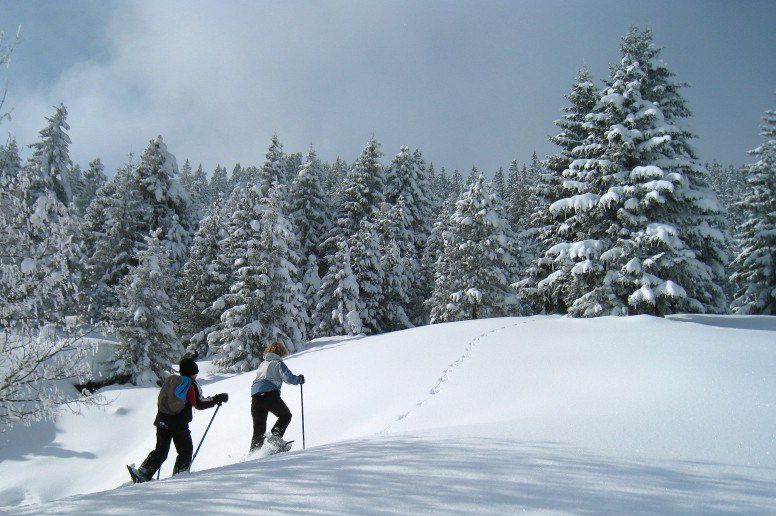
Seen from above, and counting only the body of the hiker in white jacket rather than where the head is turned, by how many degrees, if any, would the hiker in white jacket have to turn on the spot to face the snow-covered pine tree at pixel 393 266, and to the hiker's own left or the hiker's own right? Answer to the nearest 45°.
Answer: approximately 45° to the hiker's own left

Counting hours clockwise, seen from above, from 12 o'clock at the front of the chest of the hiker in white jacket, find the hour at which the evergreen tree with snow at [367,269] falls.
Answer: The evergreen tree with snow is roughly at 11 o'clock from the hiker in white jacket.

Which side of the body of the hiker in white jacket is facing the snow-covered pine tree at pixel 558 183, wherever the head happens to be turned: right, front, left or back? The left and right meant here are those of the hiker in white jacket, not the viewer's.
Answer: front

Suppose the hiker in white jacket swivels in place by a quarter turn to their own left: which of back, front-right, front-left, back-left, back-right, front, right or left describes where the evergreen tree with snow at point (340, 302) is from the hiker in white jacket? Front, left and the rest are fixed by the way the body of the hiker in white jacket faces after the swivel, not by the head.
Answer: front-right

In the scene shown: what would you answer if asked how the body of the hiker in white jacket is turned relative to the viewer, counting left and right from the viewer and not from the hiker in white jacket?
facing away from the viewer and to the right of the viewer

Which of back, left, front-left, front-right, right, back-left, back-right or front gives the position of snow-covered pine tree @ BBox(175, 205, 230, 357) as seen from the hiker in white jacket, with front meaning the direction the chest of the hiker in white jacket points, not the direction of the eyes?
front-left

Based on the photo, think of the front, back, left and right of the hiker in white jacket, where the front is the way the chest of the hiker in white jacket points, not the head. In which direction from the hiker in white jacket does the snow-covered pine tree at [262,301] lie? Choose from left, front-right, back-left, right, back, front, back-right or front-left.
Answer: front-left

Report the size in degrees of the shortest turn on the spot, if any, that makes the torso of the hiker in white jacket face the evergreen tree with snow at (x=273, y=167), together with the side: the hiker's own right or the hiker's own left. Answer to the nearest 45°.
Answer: approximately 45° to the hiker's own left

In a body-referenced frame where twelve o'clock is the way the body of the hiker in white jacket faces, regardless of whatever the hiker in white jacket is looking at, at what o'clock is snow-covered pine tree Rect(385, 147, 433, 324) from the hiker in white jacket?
The snow-covered pine tree is roughly at 11 o'clock from the hiker in white jacket.

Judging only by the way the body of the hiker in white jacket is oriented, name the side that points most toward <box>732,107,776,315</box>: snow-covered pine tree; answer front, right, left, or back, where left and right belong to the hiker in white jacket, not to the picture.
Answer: front

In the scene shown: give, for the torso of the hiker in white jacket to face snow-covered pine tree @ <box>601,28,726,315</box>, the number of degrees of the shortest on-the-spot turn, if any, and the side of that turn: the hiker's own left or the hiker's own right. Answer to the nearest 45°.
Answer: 0° — they already face it
